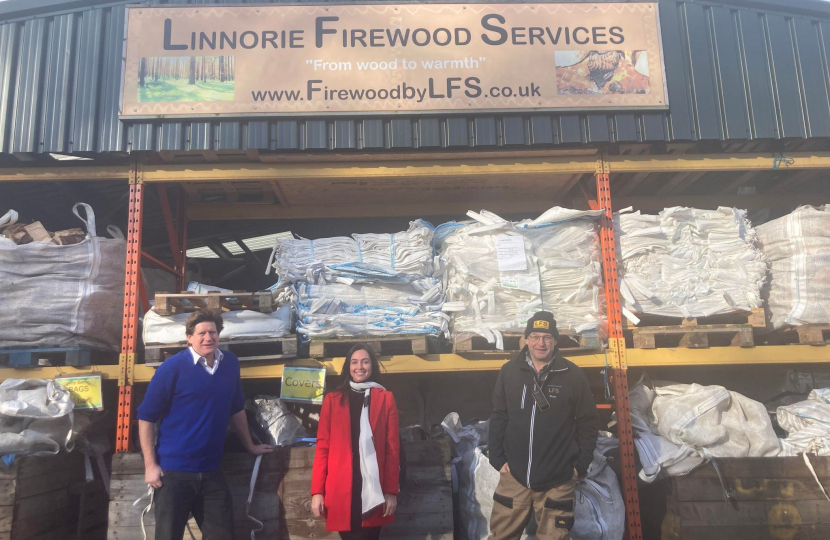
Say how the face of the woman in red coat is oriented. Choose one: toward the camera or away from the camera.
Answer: toward the camera

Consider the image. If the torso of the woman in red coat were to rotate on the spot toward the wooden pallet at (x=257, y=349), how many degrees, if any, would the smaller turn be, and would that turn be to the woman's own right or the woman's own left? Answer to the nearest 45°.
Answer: approximately 135° to the woman's own right

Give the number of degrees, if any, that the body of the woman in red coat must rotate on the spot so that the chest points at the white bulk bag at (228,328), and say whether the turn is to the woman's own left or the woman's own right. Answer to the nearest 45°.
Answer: approximately 135° to the woman's own right

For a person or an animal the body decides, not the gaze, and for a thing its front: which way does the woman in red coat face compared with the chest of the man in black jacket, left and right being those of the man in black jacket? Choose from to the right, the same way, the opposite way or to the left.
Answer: the same way

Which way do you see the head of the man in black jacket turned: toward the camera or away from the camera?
toward the camera

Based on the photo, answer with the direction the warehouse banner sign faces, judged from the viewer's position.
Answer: facing the viewer

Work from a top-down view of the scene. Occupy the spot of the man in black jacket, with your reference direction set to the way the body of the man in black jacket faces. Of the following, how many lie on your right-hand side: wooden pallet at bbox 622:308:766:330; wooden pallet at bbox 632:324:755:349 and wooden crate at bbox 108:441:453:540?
1

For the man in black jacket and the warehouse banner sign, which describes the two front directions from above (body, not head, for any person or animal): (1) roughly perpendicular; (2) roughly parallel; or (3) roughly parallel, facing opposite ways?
roughly parallel

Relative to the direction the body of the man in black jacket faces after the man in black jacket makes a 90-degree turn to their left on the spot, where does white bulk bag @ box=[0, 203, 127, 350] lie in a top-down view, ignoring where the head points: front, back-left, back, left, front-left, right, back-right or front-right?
back

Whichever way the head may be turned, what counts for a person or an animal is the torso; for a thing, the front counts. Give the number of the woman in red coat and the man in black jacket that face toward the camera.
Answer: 2

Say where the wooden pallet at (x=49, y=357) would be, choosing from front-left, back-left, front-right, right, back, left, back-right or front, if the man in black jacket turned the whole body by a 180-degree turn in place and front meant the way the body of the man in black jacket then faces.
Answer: left

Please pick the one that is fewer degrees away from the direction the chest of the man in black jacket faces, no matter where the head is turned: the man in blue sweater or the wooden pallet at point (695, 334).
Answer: the man in blue sweater

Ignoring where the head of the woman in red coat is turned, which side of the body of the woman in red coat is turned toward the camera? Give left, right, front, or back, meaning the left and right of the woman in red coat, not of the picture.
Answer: front
